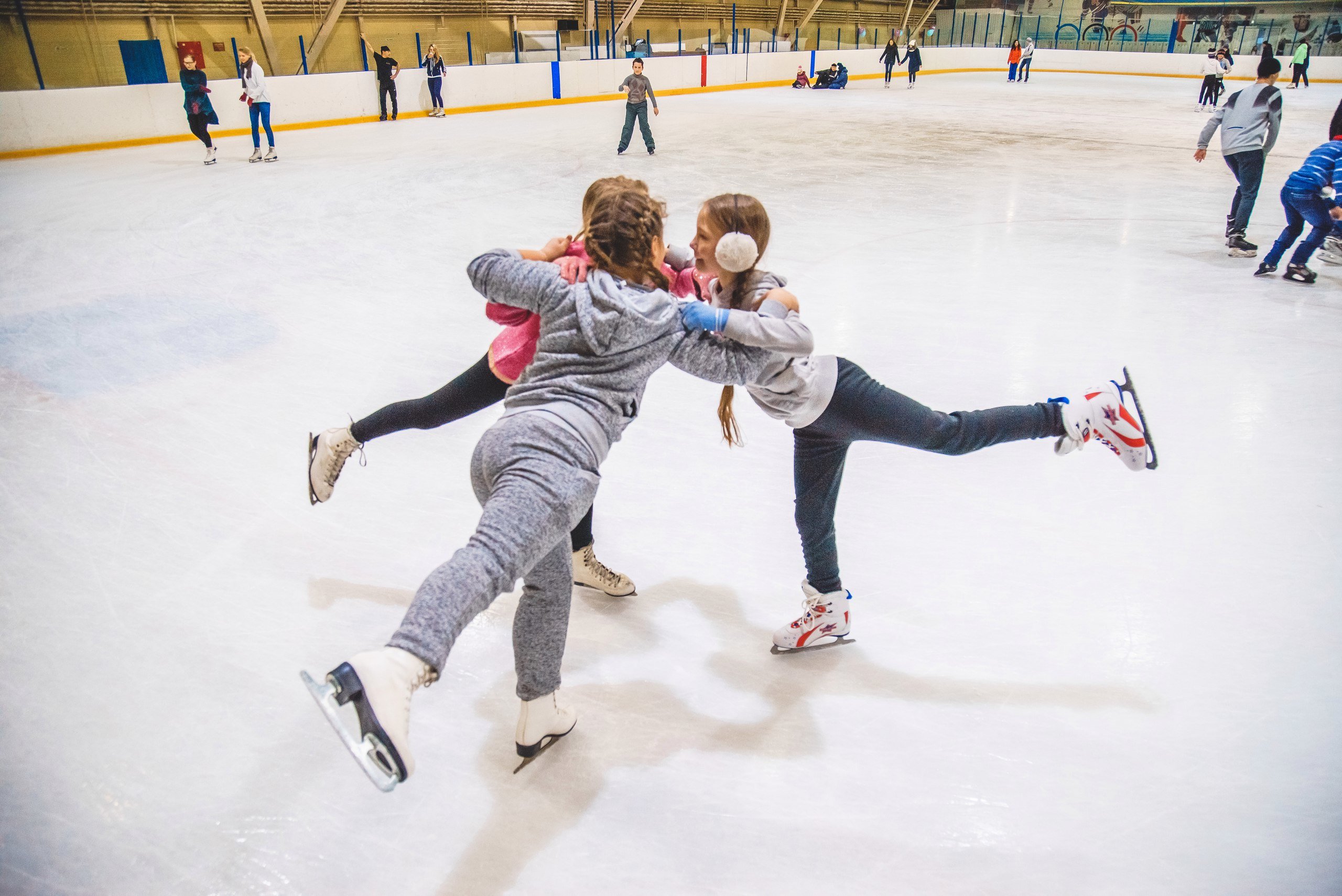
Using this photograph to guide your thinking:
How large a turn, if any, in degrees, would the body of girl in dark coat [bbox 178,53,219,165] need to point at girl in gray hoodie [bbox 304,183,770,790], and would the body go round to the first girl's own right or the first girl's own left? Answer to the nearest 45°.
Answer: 0° — they already face them

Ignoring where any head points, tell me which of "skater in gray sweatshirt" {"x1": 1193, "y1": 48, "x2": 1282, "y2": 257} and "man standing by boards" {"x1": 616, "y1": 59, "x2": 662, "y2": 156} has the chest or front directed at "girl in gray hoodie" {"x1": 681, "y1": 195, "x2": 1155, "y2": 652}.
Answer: the man standing by boards

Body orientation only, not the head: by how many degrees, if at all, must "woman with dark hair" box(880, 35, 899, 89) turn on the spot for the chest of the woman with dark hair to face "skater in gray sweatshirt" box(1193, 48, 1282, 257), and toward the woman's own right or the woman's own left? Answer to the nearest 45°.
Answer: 0° — they already face them

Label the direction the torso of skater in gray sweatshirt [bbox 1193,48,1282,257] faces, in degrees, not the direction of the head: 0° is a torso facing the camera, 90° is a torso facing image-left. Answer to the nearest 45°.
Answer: approximately 225°

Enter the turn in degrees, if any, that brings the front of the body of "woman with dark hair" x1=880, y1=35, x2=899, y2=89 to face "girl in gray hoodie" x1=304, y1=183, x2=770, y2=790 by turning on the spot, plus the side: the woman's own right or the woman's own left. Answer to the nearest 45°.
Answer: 0° — they already face them

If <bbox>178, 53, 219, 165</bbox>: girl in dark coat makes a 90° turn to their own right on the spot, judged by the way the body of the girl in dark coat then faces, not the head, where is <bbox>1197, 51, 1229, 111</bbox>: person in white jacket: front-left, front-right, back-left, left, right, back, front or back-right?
back

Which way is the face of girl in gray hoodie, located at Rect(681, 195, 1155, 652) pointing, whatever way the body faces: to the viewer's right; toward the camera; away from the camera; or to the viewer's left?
to the viewer's left
